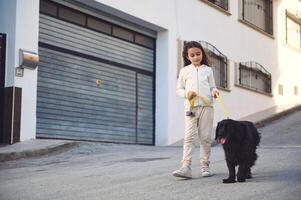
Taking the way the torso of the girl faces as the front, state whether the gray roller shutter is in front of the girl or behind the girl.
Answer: behind

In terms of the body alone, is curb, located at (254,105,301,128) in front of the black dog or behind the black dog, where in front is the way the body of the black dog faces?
behind

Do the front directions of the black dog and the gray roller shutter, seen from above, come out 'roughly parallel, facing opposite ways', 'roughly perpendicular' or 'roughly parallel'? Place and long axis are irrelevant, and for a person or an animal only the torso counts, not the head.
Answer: roughly perpendicular

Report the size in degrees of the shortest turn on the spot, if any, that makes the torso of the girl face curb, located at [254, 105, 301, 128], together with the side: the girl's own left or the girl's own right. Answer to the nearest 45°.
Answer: approximately 180°

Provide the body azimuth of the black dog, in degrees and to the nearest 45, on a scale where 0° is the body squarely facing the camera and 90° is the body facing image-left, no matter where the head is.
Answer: approximately 45°

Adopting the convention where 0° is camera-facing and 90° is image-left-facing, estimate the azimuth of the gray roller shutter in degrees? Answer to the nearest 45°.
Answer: approximately 315°

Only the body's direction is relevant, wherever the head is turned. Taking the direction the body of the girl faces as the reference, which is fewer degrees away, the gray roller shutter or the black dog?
the black dog

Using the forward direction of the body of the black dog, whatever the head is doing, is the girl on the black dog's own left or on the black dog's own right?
on the black dog's own right
